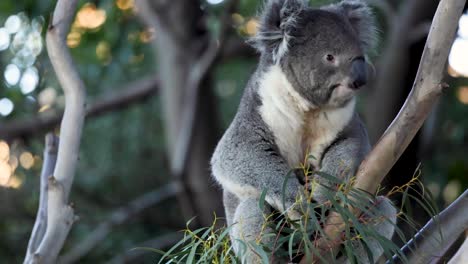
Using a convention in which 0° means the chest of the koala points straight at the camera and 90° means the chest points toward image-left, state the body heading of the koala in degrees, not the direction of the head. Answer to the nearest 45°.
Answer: approximately 315°
